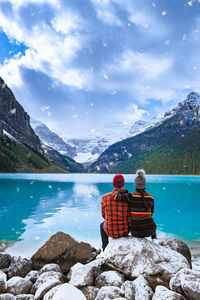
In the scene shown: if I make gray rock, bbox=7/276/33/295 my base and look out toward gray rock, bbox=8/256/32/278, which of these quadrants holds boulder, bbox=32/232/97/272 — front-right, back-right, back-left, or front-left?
front-right

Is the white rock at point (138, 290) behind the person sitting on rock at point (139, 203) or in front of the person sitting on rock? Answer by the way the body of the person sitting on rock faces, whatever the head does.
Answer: behind

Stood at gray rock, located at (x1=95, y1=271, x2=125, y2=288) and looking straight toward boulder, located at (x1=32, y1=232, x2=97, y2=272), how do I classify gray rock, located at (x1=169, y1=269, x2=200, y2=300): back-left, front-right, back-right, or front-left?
back-right

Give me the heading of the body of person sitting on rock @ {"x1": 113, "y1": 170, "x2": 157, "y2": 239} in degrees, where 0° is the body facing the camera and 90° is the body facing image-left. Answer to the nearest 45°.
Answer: approximately 180°

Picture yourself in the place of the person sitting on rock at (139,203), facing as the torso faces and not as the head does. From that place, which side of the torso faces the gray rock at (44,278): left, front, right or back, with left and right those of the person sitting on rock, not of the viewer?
left
